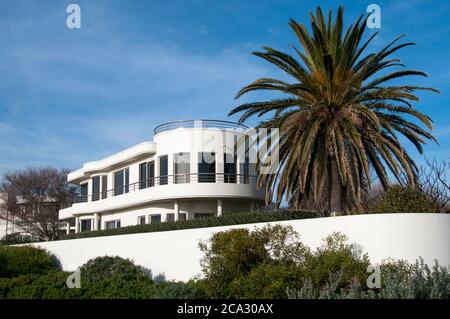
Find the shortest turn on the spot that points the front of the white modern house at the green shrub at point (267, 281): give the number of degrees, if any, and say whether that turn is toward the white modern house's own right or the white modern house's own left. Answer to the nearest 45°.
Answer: approximately 45° to the white modern house's own left

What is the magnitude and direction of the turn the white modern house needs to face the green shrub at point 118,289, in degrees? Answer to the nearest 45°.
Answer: approximately 45° to its left

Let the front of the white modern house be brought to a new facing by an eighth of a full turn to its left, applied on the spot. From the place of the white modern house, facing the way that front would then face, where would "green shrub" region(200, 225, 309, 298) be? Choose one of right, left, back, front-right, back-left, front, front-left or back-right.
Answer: front

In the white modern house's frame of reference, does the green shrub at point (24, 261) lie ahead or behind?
ahead

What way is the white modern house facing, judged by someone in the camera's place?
facing the viewer and to the left of the viewer

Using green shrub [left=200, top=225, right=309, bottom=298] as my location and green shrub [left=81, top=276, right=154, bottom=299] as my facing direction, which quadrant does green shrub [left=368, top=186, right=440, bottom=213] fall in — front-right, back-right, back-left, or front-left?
back-right

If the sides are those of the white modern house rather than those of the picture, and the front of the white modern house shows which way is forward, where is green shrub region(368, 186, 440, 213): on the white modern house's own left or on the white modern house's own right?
on the white modern house's own left

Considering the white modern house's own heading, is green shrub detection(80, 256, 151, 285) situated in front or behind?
in front

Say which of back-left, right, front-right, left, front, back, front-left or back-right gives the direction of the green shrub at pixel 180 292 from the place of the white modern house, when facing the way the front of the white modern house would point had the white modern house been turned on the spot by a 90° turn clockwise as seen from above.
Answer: back-left

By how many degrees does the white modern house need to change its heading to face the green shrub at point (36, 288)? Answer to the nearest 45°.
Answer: approximately 45° to its left
